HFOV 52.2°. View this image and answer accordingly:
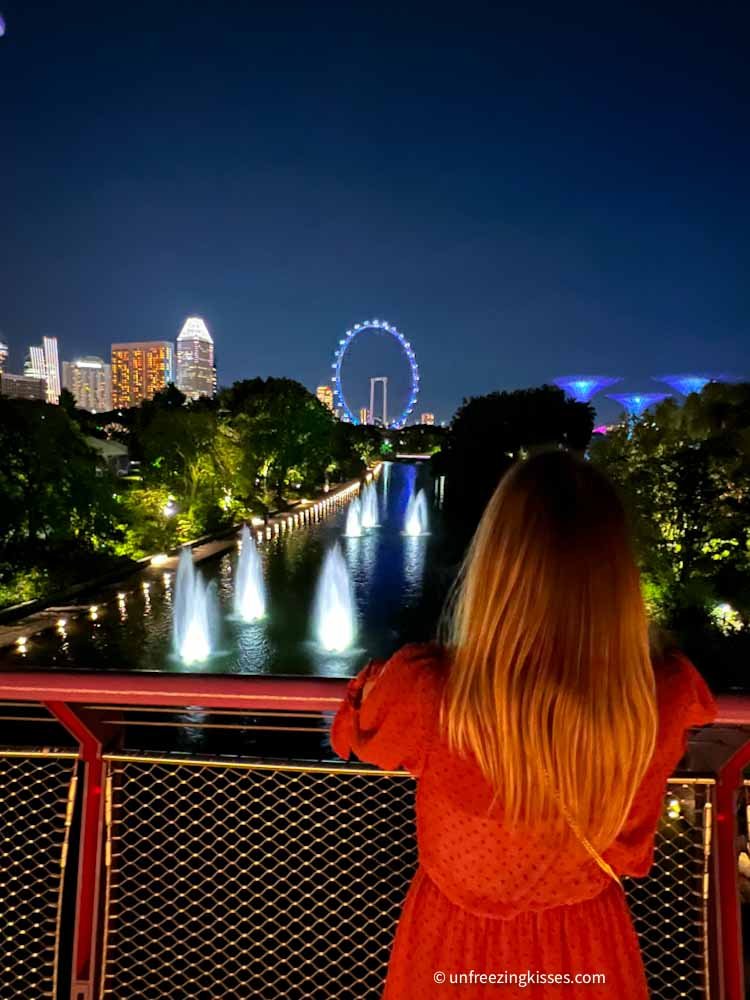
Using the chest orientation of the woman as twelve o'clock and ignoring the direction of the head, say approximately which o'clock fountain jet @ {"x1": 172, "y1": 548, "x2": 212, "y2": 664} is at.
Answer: The fountain jet is roughly at 11 o'clock from the woman.

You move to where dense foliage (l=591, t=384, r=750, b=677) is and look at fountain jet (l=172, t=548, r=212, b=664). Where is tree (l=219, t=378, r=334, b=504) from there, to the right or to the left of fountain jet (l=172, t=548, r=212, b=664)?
right

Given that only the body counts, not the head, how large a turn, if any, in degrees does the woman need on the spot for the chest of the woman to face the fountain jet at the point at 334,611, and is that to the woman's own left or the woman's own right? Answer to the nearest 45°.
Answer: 0° — they already face it

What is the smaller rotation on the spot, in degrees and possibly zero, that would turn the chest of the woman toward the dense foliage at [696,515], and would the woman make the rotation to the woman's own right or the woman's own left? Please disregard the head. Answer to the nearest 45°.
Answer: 0° — they already face it

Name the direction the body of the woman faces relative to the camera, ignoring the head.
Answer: away from the camera

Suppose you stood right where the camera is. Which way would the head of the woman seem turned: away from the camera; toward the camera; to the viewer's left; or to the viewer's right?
away from the camera

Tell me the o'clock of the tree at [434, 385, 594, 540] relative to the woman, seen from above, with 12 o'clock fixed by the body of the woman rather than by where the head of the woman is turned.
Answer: The tree is roughly at 12 o'clock from the woman.

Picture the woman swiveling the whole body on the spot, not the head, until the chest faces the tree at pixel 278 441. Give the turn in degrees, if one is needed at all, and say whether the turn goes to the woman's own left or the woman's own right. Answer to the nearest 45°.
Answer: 0° — they already face it
